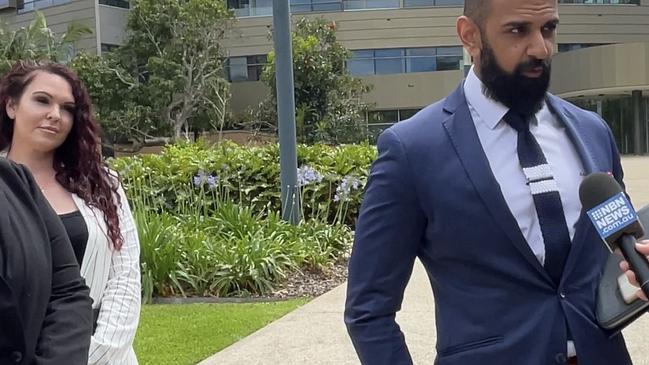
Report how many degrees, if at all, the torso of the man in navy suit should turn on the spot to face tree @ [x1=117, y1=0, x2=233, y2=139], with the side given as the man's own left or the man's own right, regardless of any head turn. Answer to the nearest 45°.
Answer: approximately 135° to the man's own left

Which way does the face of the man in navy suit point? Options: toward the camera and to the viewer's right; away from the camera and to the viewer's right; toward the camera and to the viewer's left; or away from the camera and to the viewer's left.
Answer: toward the camera and to the viewer's right

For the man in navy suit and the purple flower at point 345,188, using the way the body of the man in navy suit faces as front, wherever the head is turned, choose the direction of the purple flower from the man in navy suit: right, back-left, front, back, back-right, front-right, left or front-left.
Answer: back-left

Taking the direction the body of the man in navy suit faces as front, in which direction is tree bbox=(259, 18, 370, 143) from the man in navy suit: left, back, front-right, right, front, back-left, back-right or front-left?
back-left

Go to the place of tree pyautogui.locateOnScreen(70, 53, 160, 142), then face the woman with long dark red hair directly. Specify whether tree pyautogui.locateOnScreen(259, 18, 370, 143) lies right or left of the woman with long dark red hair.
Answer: left

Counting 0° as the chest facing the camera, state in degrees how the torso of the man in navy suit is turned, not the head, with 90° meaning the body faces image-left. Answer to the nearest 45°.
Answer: approximately 315°

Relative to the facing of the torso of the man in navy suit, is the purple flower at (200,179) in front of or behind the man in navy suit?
behind

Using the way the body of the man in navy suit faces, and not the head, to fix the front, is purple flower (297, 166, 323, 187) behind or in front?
behind

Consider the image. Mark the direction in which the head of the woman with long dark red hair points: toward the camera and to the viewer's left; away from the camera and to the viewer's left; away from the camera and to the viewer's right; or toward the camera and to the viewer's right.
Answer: toward the camera and to the viewer's right

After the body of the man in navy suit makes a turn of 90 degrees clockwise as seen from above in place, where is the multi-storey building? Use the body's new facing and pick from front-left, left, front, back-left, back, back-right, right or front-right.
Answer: back-right
